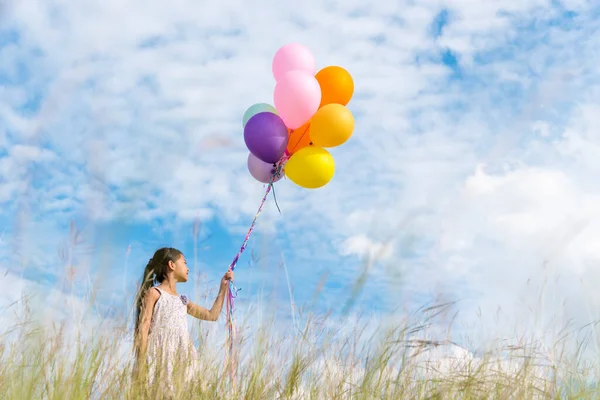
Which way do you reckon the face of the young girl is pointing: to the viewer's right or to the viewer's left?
to the viewer's right

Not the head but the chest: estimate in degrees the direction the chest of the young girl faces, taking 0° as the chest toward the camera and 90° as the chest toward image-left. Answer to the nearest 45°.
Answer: approximately 315°
